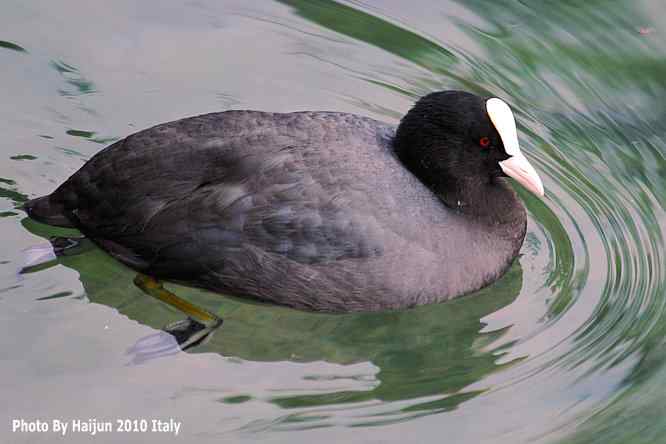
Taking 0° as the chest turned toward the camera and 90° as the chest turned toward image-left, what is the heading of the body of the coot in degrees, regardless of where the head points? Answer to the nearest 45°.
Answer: approximately 270°
